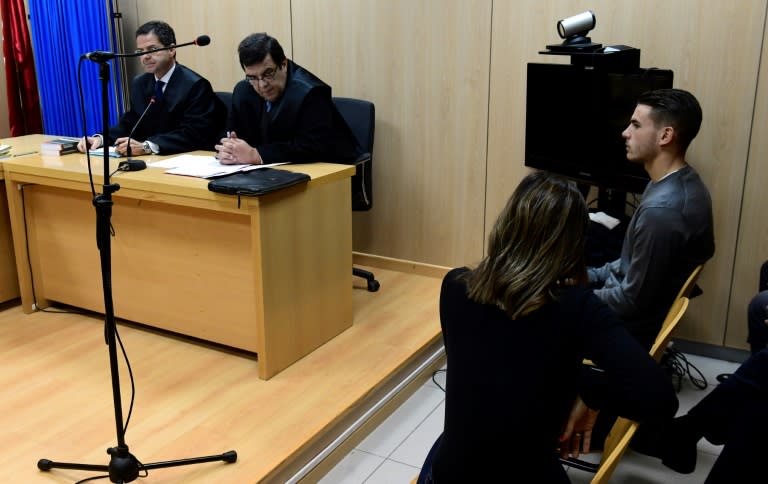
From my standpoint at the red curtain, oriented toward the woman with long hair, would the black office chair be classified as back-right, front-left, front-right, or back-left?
front-left

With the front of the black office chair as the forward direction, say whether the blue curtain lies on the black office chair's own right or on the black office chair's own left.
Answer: on the black office chair's own right

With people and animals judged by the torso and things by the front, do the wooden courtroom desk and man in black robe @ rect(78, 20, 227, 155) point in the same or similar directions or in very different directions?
same or similar directions

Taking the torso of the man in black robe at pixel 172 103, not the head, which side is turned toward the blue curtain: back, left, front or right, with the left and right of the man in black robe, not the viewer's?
right

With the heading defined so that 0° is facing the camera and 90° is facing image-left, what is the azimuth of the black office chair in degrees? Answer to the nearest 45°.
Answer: approximately 45°

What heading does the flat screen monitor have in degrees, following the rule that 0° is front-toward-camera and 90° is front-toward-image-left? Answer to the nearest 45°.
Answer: approximately 45°

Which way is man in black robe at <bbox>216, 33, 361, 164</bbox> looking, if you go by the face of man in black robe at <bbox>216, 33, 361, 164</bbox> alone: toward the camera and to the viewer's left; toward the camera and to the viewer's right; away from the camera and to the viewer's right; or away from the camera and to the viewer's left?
toward the camera and to the viewer's left

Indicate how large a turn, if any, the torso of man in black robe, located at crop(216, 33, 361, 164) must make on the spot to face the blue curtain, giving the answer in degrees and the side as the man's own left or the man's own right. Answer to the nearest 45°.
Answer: approximately 90° to the man's own right

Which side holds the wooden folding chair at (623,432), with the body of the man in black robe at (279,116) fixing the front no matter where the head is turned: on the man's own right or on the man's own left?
on the man's own left

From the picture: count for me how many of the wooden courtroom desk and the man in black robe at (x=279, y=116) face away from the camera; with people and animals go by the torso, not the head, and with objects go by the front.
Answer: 0

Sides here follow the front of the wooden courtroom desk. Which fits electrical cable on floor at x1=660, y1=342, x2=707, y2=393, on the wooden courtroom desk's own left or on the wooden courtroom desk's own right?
on the wooden courtroom desk's own left

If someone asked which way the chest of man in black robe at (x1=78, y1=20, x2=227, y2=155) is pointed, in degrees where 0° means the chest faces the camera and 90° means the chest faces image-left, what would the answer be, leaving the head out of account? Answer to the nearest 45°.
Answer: approximately 45°

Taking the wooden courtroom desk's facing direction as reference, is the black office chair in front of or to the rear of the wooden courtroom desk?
to the rear

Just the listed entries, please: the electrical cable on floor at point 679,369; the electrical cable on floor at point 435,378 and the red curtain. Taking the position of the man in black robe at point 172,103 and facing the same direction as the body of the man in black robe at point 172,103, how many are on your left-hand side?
2
